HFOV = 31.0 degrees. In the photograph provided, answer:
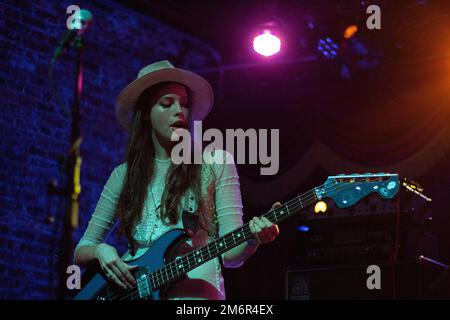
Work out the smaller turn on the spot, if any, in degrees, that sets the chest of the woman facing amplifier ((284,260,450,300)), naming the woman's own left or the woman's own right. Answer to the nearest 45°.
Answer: approximately 135° to the woman's own left

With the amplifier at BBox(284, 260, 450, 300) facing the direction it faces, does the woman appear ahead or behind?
ahead

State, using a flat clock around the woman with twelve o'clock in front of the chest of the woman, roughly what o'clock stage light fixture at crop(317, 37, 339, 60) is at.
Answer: The stage light fixture is roughly at 7 o'clock from the woman.

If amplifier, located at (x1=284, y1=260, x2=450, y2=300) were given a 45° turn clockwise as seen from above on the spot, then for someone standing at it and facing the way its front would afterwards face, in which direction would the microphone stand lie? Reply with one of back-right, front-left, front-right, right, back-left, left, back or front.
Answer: front

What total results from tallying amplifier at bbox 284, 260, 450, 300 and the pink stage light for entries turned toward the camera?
2

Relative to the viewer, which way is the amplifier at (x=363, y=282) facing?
toward the camera

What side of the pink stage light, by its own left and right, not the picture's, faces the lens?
front

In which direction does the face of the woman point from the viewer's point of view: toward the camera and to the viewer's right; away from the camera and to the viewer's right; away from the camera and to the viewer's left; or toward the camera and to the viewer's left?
toward the camera and to the viewer's right

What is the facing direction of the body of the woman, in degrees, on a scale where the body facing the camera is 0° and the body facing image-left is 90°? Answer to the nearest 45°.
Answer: approximately 0°
